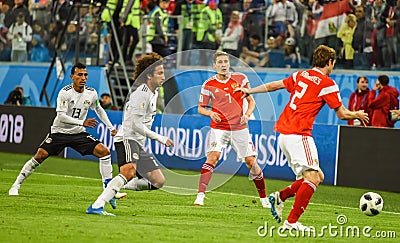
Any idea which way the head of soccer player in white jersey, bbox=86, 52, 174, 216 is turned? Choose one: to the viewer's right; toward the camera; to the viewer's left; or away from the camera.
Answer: to the viewer's right

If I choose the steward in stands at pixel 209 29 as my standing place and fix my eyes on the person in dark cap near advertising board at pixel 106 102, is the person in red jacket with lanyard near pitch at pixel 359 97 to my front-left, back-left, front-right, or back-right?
front-left

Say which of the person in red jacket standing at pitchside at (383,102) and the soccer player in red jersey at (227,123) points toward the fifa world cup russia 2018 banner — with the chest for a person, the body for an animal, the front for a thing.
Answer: the person in red jacket standing at pitchside

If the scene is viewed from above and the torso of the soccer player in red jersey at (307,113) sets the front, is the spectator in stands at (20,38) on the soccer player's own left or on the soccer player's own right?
on the soccer player's own left

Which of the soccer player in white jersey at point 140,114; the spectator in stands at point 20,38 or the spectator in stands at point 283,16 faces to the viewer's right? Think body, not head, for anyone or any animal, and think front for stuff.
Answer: the soccer player in white jersey
